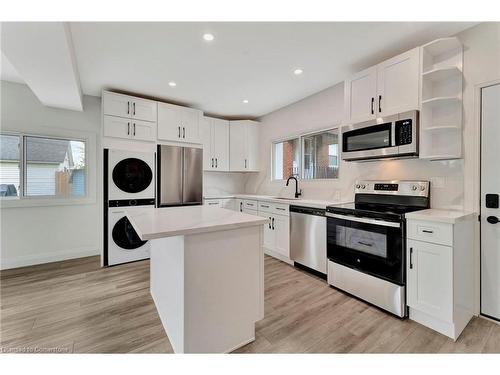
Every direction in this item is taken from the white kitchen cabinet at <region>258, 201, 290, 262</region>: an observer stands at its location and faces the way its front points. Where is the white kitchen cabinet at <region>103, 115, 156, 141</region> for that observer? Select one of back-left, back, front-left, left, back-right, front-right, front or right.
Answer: front-right

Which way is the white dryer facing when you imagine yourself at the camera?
facing the viewer

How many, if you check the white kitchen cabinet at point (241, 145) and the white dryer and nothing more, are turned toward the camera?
2

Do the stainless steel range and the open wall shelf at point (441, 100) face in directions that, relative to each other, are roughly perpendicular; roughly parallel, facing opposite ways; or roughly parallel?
roughly parallel

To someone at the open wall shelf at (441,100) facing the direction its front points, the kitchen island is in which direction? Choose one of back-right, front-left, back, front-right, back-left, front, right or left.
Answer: front

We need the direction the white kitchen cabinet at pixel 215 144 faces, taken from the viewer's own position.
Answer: facing the viewer and to the right of the viewer

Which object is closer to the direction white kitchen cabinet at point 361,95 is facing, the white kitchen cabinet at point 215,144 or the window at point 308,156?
the white kitchen cabinet

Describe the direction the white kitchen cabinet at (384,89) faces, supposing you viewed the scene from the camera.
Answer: facing the viewer and to the left of the viewer

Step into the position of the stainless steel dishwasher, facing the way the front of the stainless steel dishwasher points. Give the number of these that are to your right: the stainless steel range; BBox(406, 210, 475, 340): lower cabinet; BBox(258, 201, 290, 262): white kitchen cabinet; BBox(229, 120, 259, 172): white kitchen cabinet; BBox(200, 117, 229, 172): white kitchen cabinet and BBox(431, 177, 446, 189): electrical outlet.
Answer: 3

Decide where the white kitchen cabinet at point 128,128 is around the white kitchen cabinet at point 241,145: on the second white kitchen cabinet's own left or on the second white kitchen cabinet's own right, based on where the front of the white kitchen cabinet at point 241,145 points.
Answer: on the second white kitchen cabinet's own right

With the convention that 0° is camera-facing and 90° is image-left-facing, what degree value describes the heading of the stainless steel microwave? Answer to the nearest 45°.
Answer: approximately 45°

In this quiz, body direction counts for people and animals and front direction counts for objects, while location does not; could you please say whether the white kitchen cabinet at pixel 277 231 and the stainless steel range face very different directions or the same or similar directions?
same or similar directions

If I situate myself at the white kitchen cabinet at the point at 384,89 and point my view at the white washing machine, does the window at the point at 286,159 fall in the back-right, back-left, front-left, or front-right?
front-right

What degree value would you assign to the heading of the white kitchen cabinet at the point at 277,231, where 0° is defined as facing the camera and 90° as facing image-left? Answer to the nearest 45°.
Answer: approximately 45°

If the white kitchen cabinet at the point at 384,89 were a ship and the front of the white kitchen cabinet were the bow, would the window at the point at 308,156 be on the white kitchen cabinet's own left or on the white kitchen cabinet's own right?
on the white kitchen cabinet's own right

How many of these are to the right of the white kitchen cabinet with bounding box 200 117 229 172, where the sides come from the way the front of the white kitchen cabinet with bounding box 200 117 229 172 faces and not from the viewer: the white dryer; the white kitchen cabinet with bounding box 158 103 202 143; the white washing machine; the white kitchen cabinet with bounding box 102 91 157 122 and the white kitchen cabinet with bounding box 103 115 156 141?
5

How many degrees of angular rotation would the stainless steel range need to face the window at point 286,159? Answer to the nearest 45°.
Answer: approximately 90° to its right
